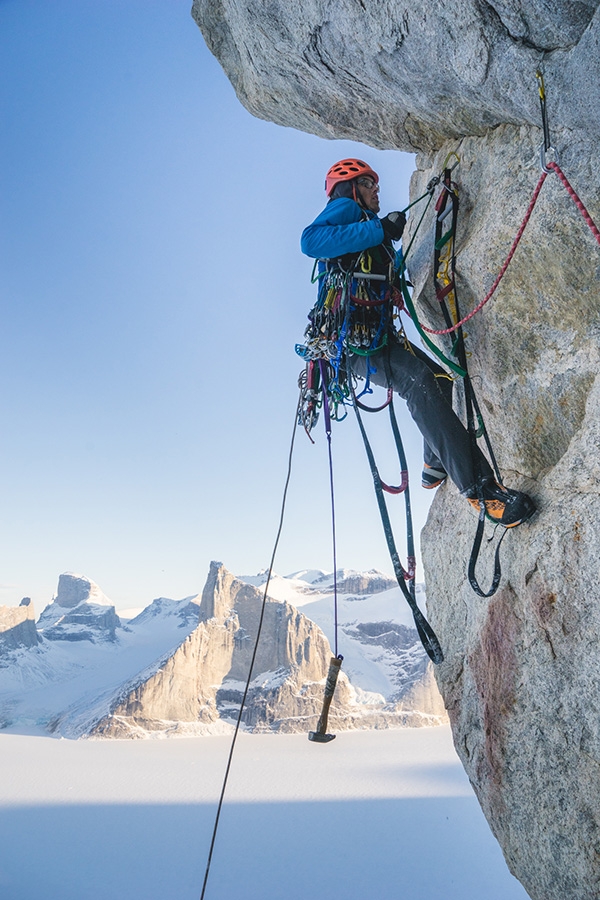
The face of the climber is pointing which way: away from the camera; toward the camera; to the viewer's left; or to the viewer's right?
to the viewer's right

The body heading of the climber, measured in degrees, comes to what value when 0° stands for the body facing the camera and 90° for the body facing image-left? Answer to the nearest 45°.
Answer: approximately 270°
